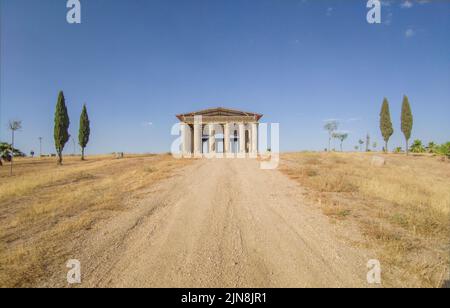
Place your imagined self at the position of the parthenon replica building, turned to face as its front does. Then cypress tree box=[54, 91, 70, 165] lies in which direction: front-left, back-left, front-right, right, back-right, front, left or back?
right

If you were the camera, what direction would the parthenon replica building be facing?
facing the viewer
